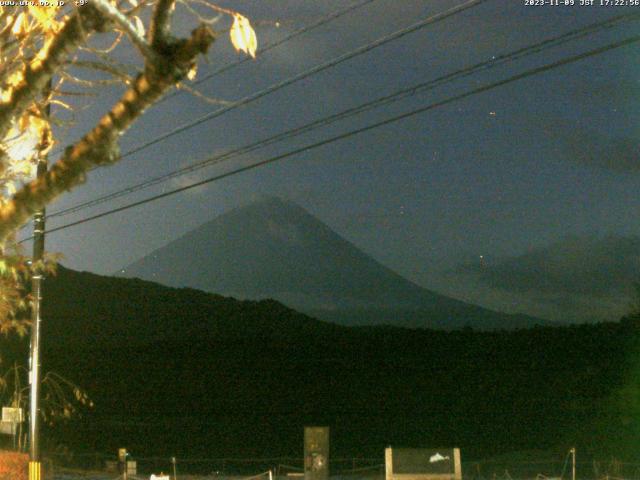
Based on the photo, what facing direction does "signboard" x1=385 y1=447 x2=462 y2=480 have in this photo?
toward the camera

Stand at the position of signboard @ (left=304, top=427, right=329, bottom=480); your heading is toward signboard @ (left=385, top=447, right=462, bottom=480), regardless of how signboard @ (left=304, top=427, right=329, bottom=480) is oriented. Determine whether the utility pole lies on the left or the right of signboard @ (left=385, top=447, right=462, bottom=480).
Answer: right

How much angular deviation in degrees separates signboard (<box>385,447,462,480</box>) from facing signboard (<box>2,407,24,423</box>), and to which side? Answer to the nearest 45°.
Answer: approximately 90° to its right

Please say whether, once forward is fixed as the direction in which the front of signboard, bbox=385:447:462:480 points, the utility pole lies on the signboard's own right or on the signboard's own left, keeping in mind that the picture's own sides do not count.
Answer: on the signboard's own right

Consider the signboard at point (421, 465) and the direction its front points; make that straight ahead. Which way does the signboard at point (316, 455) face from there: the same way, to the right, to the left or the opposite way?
the same way

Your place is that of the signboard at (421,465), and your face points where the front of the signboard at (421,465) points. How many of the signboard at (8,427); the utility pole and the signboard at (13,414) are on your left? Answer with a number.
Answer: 0

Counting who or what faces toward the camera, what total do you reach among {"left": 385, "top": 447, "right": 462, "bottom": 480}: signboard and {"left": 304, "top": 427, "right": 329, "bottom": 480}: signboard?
2
